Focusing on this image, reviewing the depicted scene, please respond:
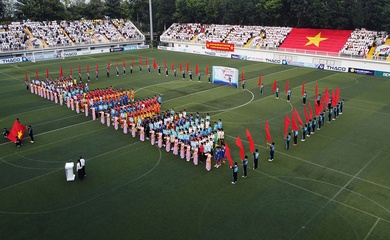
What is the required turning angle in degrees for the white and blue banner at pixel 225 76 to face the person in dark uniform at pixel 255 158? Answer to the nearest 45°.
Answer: approximately 45° to its left

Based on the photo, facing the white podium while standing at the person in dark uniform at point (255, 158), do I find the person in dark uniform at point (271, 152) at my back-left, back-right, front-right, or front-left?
back-right

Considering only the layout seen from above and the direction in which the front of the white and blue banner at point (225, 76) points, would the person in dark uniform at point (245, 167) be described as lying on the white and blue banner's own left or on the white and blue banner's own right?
on the white and blue banner's own left

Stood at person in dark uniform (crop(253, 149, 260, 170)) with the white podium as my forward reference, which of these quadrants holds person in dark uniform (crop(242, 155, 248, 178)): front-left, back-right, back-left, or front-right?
front-left

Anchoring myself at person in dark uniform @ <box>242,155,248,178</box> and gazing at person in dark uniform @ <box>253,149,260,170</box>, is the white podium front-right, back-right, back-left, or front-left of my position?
back-left

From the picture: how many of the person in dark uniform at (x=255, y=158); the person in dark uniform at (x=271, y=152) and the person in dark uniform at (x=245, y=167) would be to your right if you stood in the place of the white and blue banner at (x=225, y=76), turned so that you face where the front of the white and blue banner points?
0

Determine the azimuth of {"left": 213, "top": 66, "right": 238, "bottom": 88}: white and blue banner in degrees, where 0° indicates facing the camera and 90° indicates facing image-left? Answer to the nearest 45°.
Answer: approximately 45°

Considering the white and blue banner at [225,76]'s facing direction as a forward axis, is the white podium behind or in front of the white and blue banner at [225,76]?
in front

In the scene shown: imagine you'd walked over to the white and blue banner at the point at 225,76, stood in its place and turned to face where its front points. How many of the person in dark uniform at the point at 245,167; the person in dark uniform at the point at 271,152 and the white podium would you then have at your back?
0

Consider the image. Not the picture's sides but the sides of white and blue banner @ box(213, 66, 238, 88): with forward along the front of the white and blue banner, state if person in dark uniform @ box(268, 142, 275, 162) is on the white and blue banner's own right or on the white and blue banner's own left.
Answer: on the white and blue banner's own left

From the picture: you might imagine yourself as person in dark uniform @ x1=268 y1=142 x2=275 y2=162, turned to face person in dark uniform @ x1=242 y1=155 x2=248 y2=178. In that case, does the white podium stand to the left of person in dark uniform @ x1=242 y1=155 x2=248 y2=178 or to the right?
right
